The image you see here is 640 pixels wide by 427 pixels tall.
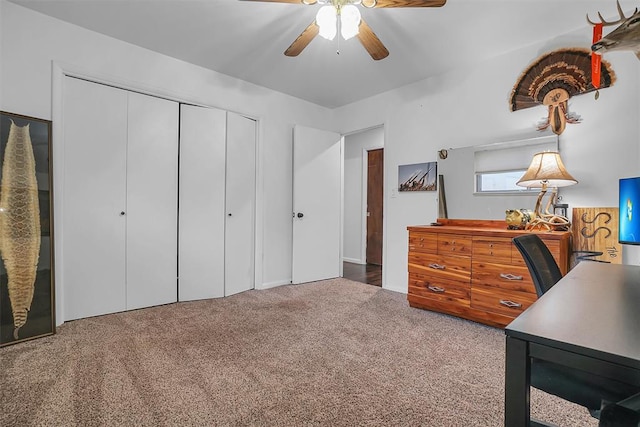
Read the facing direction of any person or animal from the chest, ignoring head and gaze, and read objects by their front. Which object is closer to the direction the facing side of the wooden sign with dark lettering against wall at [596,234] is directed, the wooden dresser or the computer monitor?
the computer monitor

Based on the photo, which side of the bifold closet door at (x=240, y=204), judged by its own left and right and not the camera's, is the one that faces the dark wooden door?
left

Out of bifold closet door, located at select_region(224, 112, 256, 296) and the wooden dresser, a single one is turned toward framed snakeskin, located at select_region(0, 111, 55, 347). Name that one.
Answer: the wooden dresser

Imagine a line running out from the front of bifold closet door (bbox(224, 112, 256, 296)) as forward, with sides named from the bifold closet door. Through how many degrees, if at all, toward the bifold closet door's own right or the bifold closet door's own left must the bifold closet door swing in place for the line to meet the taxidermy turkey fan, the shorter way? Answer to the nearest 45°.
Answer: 0° — it already faces it

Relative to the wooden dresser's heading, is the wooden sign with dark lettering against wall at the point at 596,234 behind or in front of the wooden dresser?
behind

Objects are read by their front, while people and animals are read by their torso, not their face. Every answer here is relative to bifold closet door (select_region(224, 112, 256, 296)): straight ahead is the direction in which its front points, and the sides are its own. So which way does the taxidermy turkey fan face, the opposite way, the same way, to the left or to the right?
to the right

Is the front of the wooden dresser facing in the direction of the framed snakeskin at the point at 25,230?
yes

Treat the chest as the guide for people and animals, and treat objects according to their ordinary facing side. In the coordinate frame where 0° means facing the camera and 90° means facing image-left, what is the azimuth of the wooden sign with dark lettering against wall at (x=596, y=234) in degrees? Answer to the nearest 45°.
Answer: approximately 0°

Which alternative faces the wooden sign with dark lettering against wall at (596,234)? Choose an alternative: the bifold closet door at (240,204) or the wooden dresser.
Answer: the bifold closet door
